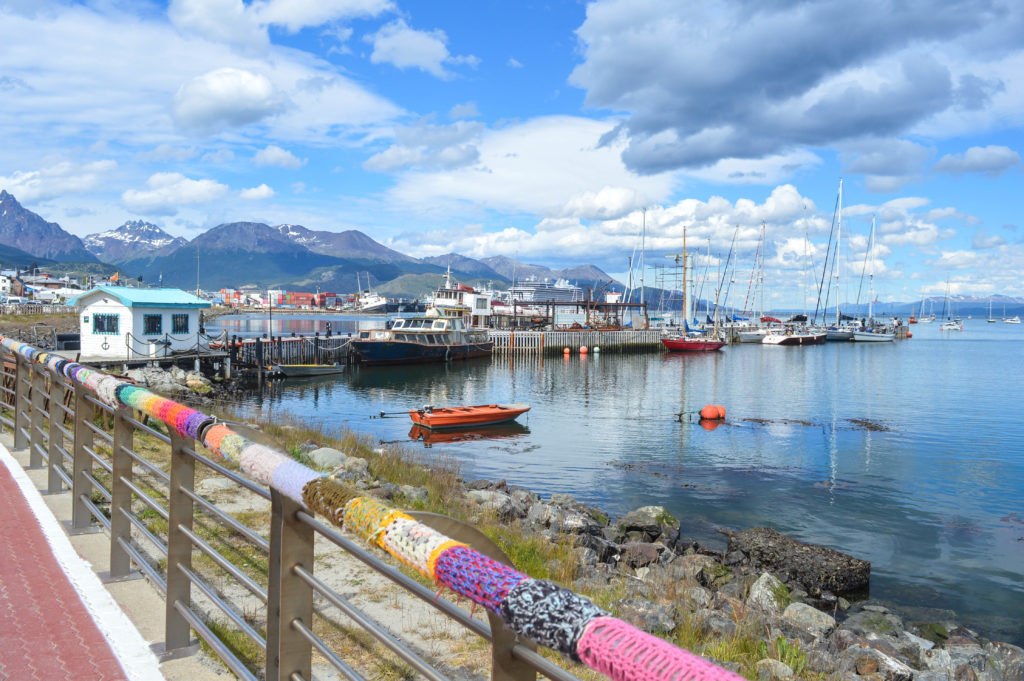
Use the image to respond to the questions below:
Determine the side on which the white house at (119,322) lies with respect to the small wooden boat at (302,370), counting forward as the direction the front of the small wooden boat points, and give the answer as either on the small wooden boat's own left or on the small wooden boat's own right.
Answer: on the small wooden boat's own right

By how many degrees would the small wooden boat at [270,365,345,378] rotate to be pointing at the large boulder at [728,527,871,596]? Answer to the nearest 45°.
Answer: approximately 90° to its right

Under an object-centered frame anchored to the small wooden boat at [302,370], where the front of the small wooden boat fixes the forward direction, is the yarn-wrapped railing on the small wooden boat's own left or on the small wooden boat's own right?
on the small wooden boat's own right

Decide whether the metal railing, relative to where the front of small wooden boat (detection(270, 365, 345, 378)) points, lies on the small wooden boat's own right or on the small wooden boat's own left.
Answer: on the small wooden boat's own right

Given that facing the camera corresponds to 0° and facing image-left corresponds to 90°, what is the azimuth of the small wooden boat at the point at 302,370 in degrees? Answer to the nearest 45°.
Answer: approximately 270°

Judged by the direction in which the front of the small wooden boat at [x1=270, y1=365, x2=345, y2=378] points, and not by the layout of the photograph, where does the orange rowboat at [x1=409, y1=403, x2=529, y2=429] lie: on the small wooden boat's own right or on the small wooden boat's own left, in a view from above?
on the small wooden boat's own right
